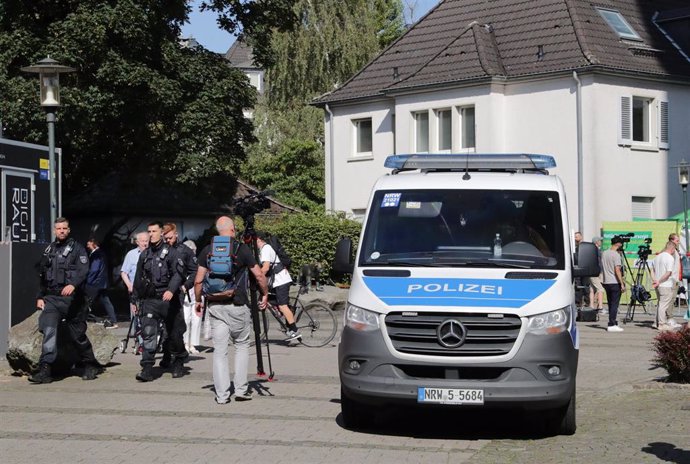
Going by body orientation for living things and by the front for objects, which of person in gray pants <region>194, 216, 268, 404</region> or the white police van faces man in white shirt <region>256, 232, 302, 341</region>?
the person in gray pants

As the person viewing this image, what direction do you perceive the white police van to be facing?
facing the viewer

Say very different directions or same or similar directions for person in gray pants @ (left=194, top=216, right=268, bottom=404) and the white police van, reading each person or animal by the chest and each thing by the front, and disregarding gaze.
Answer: very different directions

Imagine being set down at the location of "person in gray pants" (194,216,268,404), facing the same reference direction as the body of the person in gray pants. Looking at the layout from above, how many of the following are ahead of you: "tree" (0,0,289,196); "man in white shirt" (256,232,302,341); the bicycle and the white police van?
3

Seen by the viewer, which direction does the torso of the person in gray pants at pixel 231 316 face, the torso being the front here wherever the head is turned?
away from the camera

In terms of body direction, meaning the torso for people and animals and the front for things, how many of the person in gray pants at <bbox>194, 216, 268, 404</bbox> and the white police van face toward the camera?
1

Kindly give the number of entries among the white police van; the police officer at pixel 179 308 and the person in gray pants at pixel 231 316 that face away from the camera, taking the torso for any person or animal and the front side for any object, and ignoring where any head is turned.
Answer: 1

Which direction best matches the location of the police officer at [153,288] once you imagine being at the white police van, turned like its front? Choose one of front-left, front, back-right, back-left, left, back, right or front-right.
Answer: back-right

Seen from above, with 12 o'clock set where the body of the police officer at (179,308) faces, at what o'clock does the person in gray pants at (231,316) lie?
The person in gray pants is roughly at 10 o'clock from the police officer.

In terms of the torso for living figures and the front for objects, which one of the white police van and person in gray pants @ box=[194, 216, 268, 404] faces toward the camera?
the white police van

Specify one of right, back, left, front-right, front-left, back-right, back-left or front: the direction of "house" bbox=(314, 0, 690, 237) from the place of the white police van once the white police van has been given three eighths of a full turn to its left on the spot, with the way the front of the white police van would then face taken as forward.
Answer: front-left

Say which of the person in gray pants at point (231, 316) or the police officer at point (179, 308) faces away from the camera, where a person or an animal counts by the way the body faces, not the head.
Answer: the person in gray pants

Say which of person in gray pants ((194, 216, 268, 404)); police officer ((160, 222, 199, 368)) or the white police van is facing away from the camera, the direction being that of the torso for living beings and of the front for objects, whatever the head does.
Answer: the person in gray pants

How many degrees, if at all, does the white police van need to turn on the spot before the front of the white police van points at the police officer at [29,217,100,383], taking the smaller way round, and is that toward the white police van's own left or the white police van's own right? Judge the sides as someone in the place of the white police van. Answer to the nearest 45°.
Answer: approximately 135° to the white police van's own right

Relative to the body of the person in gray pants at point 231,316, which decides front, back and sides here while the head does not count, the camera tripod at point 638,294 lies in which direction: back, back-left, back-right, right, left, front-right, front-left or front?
front-right

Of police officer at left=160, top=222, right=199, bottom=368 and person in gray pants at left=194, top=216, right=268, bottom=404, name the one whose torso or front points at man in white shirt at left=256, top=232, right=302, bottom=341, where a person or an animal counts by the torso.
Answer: the person in gray pants

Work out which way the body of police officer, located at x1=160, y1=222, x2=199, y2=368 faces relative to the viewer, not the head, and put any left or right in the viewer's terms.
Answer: facing the viewer and to the left of the viewer
